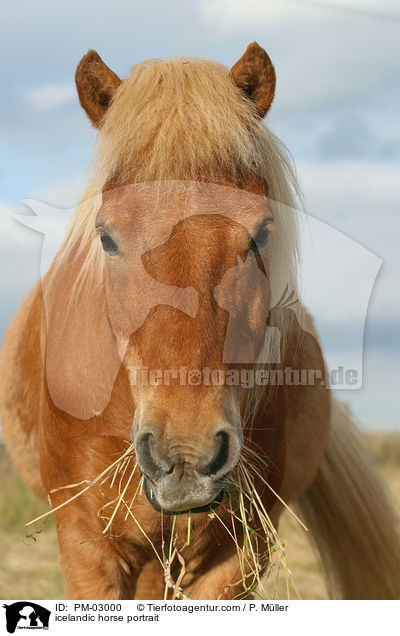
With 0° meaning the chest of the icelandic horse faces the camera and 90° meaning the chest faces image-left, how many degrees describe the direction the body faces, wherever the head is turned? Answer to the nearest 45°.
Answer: approximately 0°
